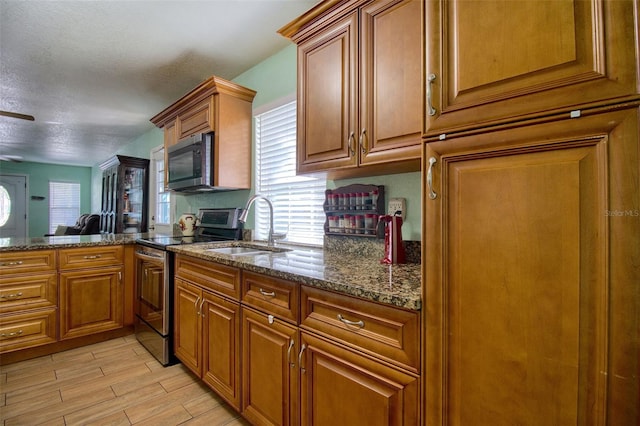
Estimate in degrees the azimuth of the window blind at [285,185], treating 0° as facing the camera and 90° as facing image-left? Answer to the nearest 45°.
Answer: approximately 45°

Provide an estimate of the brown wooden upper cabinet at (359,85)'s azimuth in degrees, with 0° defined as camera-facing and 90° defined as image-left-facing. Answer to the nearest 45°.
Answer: approximately 45°

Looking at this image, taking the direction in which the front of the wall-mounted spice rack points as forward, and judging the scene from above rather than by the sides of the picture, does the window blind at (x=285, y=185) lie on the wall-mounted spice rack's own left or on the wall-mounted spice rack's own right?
on the wall-mounted spice rack's own right

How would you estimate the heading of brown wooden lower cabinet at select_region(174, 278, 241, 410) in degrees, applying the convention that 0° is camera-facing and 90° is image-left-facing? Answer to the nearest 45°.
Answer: approximately 45°

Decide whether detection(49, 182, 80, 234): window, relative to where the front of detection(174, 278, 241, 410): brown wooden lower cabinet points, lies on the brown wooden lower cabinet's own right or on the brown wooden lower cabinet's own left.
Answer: on the brown wooden lower cabinet's own right

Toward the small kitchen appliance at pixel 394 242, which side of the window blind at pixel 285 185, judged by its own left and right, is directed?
left

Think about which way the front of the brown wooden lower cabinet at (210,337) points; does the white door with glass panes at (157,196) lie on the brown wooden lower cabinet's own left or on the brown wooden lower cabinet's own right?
on the brown wooden lower cabinet's own right

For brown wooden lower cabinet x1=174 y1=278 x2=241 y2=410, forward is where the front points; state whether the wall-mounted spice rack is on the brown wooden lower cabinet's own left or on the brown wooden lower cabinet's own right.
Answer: on the brown wooden lower cabinet's own left

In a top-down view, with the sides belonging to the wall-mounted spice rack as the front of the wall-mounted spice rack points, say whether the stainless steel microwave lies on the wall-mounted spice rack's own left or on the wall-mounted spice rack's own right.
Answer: on the wall-mounted spice rack's own right

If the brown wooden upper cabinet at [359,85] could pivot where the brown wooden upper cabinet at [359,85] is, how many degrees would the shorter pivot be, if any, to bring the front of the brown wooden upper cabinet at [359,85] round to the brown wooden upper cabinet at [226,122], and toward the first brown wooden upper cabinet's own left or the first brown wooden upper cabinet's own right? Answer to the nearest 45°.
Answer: approximately 90° to the first brown wooden upper cabinet's own right
